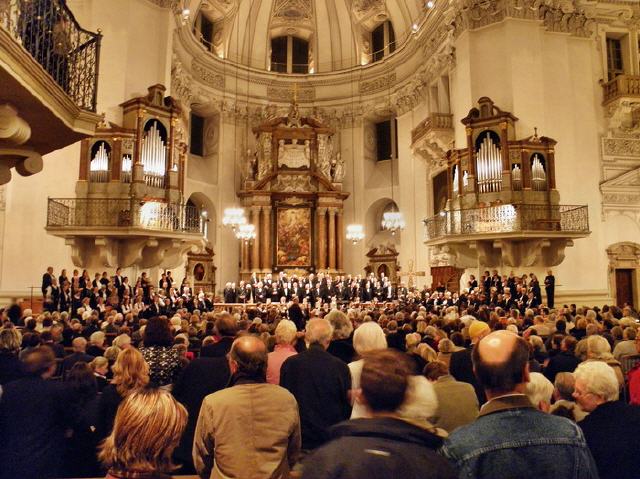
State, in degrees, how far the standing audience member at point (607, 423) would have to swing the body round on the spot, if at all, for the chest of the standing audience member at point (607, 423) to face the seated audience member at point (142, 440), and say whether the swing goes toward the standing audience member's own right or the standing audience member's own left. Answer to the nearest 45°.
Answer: approximately 90° to the standing audience member's own left

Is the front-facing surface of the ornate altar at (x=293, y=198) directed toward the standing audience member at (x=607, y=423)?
yes

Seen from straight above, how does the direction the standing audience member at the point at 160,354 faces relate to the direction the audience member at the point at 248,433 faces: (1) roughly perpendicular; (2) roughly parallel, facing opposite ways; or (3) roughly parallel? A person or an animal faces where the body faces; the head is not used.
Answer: roughly parallel

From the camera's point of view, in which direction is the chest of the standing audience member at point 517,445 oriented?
away from the camera

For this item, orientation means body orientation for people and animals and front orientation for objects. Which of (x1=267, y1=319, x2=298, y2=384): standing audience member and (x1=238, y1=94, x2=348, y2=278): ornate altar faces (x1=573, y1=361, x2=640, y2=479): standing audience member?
the ornate altar

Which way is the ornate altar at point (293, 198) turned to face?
toward the camera

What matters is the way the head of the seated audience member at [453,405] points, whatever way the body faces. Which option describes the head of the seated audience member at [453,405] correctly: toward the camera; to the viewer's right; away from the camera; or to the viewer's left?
away from the camera

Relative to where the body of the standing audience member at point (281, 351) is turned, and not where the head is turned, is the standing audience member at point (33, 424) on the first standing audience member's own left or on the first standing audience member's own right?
on the first standing audience member's own left

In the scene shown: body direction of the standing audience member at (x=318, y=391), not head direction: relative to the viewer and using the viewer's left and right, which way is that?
facing away from the viewer

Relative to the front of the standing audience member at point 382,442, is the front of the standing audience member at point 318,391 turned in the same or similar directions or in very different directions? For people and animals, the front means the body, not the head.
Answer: same or similar directions

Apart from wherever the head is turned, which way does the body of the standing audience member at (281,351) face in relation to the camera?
away from the camera

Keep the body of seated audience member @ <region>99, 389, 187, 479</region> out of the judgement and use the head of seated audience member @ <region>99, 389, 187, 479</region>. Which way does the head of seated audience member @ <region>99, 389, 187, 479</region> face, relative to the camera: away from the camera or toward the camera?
away from the camera

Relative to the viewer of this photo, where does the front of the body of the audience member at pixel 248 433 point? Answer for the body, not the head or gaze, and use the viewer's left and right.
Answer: facing away from the viewer

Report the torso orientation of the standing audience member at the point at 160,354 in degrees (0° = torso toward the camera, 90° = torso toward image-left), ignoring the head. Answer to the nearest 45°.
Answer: approximately 180°

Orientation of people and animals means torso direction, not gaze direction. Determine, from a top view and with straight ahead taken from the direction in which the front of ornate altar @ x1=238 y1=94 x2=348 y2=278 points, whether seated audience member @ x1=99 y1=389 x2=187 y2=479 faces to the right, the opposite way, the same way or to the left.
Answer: the opposite way

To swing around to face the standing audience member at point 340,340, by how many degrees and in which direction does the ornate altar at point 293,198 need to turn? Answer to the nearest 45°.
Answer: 0° — it already faces them

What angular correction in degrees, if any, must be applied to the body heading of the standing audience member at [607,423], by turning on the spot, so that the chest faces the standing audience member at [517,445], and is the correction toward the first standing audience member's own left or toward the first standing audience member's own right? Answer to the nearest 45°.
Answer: approximately 135° to the first standing audience member's own left

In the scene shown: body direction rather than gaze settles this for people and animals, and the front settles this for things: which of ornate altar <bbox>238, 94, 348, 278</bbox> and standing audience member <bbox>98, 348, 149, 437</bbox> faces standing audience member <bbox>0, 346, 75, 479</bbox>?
the ornate altar
